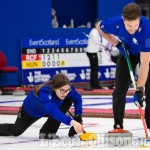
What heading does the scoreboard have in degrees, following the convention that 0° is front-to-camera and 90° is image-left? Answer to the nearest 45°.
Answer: approximately 0°

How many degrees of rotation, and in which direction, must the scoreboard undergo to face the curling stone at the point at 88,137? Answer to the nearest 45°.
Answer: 0° — it already faces it

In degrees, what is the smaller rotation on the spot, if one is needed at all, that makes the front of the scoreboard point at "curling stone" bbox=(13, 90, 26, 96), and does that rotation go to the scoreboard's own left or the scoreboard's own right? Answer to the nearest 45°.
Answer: approximately 45° to the scoreboard's own right

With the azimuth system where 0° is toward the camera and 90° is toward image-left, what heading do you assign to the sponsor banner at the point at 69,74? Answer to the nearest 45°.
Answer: approximately 0°

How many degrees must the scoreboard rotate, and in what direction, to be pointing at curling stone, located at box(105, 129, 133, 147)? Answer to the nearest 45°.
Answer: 0° — it already faces it
